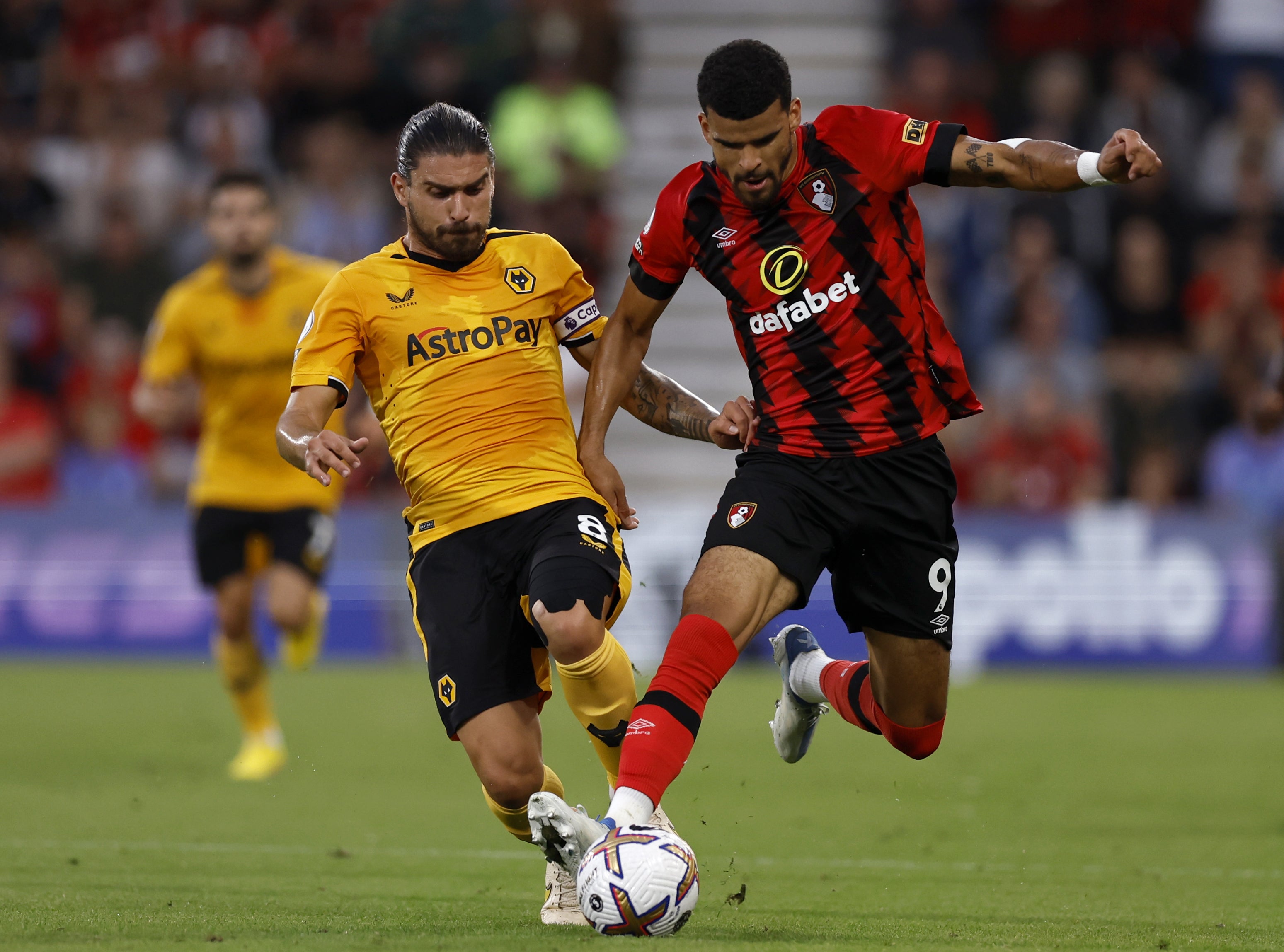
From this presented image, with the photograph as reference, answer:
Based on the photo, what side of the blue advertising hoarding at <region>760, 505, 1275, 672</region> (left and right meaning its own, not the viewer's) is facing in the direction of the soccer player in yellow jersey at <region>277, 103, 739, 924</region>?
front

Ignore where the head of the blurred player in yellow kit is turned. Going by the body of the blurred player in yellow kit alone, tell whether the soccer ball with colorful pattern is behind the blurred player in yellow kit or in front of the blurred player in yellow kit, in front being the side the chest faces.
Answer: in front

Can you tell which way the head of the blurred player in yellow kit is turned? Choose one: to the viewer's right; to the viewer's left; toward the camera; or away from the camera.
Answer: toward the camera

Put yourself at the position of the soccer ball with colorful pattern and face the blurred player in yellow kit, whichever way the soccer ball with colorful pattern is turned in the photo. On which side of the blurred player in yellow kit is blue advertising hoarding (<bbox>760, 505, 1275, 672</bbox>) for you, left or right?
right

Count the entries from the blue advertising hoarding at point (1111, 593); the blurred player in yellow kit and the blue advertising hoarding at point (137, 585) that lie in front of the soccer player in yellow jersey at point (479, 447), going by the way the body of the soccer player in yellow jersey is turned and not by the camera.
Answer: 0

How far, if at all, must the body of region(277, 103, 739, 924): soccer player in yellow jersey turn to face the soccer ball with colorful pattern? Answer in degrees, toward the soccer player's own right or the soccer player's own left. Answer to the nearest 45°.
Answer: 0° — they already face it

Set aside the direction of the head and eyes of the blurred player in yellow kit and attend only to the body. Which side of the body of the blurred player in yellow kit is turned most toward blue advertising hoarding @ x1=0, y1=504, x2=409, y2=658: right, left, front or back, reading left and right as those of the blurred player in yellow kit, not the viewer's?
back

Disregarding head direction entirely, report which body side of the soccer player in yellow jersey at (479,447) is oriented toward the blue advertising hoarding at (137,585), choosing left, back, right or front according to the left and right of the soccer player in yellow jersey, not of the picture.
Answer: back

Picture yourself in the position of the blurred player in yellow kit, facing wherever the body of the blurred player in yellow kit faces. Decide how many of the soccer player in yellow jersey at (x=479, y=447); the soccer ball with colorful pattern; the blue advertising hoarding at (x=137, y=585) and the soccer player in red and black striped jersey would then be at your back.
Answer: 1

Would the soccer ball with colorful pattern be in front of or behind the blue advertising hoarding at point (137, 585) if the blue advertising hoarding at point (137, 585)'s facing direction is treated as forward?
in front

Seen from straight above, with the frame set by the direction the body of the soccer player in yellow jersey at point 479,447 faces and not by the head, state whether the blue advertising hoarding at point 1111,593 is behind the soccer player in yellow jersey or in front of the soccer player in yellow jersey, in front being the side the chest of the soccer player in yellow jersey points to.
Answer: behind

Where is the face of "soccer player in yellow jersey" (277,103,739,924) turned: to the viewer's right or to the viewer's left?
to the viewer's right

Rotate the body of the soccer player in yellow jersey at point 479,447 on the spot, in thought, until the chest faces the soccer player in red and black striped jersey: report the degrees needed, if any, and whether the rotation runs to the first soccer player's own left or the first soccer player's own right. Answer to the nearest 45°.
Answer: approximately 90° to the first soccer player's own left

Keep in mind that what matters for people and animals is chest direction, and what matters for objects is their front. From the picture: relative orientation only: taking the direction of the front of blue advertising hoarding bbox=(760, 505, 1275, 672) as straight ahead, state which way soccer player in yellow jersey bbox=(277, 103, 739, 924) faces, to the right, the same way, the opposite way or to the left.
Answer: the same way

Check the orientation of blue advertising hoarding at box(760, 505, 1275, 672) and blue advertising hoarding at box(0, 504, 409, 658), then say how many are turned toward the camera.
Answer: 2

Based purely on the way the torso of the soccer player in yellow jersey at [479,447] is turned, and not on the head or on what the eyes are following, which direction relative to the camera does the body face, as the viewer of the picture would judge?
toward the camera

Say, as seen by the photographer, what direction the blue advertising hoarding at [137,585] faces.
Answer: facing the viewer

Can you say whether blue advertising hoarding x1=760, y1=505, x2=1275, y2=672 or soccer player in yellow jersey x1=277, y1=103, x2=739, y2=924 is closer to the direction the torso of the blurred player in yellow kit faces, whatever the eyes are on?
the soccer player in yellow jersey
